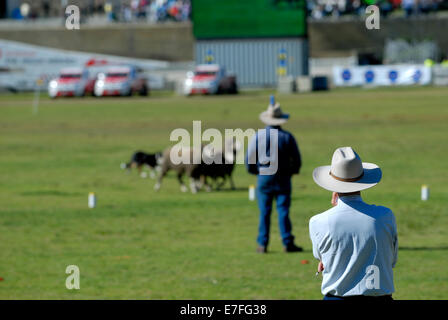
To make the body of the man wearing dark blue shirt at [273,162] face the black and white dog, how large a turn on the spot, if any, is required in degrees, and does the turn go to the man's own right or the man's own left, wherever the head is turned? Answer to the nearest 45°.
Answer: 0° — they already face it

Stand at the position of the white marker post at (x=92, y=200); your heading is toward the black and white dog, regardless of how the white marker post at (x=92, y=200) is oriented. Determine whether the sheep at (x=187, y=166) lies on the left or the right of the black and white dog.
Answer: right

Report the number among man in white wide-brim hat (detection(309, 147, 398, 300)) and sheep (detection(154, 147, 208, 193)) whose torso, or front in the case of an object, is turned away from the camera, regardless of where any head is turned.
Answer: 1

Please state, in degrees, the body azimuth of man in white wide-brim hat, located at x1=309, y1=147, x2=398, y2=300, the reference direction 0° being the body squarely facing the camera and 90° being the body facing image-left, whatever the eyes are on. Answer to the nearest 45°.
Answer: approximately 180°

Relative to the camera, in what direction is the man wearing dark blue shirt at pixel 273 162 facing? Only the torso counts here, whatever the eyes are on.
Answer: away from the camera

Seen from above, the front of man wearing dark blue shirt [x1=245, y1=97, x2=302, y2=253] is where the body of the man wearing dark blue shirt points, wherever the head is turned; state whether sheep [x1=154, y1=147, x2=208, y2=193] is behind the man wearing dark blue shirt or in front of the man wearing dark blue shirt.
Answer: in front

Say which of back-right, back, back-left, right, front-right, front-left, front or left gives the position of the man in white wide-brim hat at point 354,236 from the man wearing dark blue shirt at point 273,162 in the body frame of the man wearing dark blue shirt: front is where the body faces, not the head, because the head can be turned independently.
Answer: back

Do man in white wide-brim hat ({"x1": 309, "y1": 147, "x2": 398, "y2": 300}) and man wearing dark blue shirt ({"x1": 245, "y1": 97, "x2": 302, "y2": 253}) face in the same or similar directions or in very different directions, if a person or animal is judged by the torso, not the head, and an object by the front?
same or similar directions
